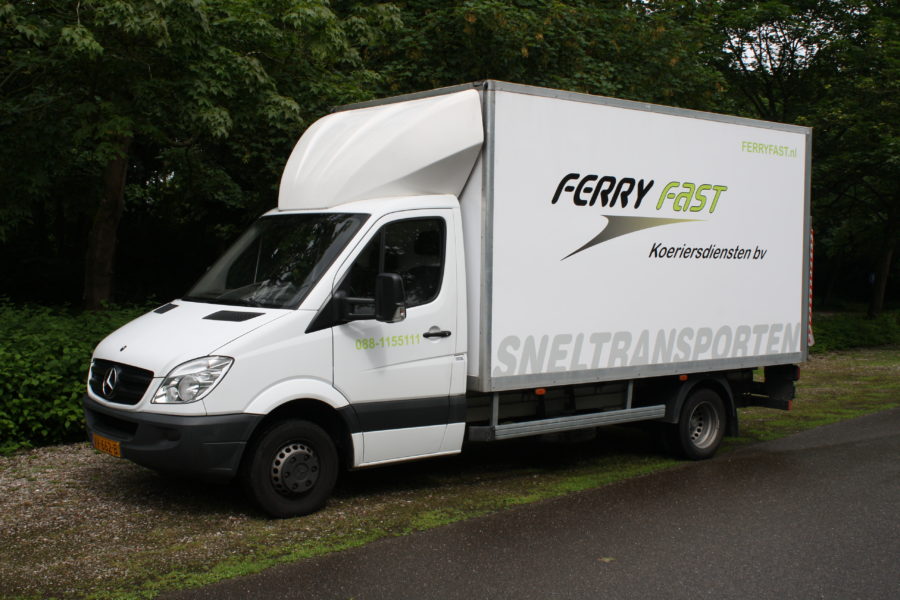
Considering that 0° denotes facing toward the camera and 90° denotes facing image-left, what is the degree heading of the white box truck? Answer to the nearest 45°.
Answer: approximately 45°

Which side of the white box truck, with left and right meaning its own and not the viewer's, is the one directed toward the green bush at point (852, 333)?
back

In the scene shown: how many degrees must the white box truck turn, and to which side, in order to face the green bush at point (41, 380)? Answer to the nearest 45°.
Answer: approximately 45° to its right
